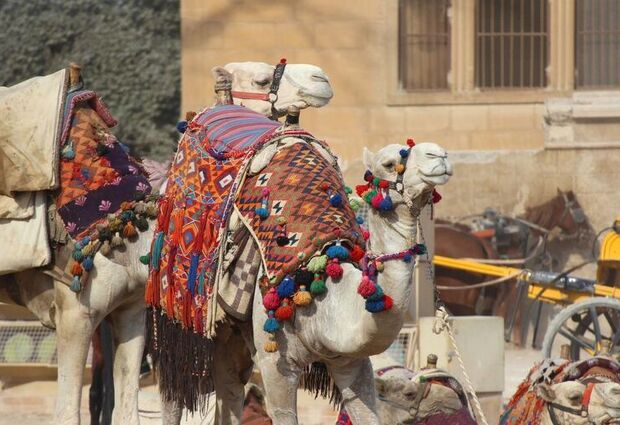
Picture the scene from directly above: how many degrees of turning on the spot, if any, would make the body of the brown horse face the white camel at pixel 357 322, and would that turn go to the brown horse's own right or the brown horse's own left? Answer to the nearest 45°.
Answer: approximately 90° to the brown horse's own right

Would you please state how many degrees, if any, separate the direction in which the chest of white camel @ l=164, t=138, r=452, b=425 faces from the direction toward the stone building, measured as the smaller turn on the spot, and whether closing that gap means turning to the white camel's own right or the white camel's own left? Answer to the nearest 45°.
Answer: approximately 135° to the white camel's own left

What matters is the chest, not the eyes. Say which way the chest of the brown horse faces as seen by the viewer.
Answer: to the viewer's right

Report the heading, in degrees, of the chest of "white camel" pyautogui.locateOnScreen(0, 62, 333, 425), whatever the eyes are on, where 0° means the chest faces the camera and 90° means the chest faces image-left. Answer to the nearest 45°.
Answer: approximately 315°
